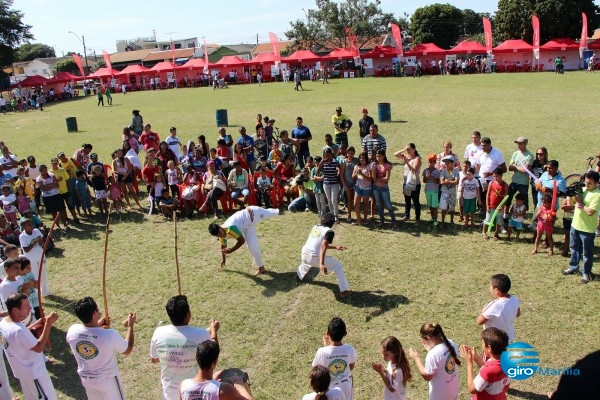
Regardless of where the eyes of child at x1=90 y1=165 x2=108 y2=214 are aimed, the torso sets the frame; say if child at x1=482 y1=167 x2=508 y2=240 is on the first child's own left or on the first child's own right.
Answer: on the first child's own left

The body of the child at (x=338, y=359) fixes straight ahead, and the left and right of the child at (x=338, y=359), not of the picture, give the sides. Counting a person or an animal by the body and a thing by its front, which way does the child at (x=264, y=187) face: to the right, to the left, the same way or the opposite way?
the opposite way

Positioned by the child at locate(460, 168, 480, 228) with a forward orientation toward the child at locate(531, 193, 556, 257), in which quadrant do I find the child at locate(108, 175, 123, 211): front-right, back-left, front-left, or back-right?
back-right

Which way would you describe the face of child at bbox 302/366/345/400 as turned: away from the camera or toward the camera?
away from the camera

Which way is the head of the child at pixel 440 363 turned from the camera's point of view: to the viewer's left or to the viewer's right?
to the viewer's left

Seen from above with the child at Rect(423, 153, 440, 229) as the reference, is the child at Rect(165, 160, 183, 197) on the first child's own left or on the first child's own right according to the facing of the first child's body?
on the first child's own right

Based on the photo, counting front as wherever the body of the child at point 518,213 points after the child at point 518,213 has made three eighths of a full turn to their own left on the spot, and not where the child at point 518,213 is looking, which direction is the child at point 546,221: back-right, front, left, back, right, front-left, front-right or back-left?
front-right

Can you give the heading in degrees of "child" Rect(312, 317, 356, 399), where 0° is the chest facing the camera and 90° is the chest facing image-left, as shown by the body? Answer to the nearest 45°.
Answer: approximately 180°

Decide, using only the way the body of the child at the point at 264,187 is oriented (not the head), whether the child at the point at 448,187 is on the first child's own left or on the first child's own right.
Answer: on the first child's own left

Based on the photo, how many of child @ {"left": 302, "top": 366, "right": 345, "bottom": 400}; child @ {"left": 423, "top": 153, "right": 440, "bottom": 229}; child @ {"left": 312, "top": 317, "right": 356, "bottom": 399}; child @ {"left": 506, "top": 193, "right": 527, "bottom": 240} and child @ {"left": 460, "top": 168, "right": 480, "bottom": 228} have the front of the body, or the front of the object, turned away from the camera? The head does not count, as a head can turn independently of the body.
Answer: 2

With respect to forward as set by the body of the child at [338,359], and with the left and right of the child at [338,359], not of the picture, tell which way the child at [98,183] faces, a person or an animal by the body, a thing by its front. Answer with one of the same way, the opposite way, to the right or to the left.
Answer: the opposite way
